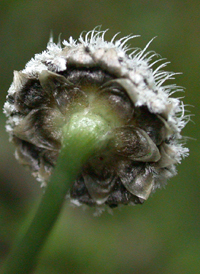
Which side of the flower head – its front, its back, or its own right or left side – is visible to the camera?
back
